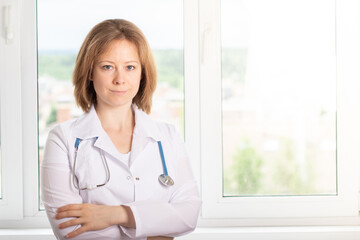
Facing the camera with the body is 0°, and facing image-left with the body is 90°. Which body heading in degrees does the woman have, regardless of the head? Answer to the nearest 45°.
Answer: approximately 0°

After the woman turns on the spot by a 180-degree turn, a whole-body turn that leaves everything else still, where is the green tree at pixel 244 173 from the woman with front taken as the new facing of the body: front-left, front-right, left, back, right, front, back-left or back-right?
front-right
